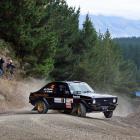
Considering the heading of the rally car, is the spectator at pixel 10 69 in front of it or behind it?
behind
